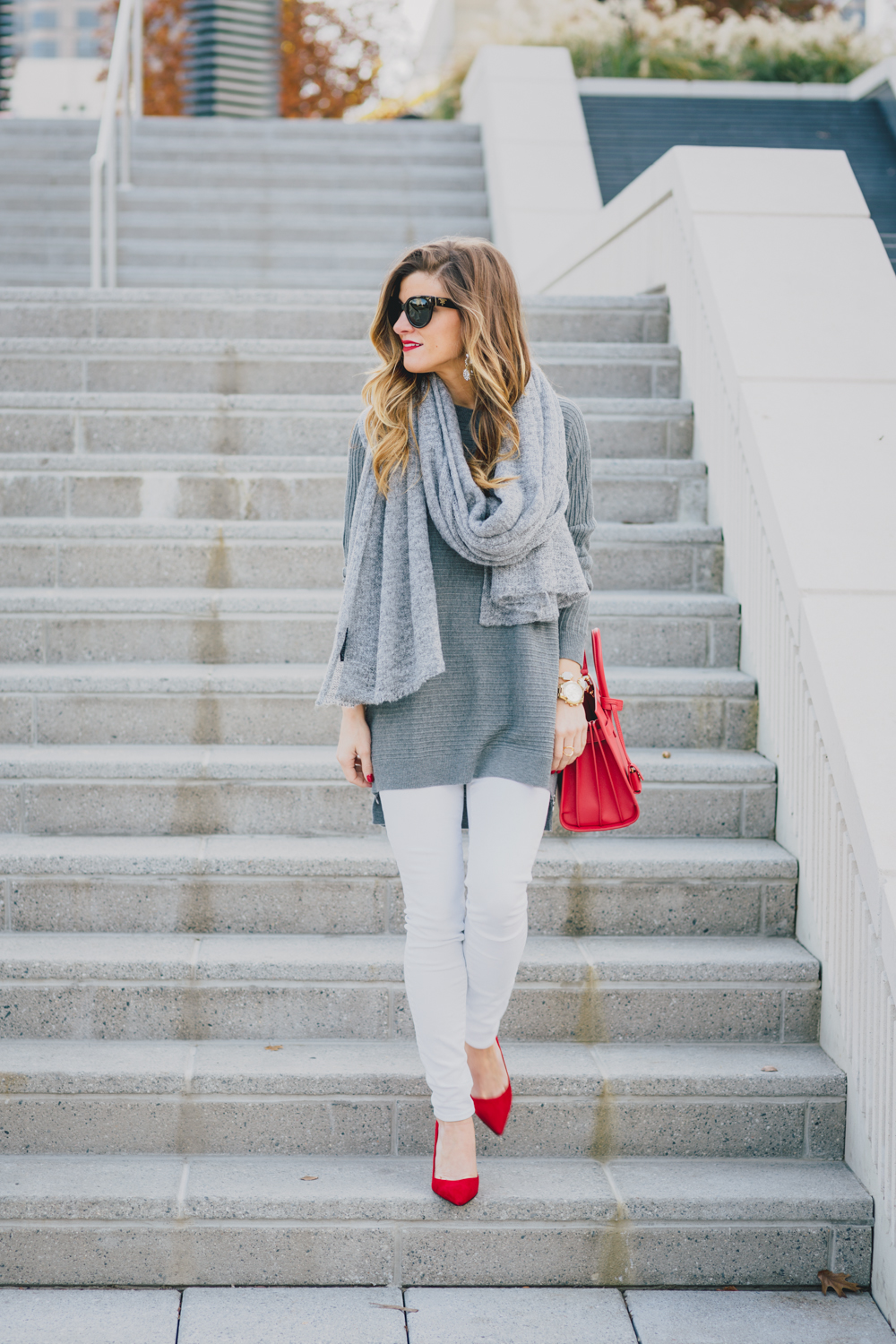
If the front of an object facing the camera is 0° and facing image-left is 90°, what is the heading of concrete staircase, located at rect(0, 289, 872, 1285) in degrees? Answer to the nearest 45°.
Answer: approximately 0°

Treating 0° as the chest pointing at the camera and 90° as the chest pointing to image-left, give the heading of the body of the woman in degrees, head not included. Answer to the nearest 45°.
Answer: approximately 0°
